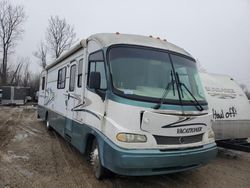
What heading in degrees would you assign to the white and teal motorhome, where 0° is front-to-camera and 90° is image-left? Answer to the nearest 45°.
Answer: approximately 315°

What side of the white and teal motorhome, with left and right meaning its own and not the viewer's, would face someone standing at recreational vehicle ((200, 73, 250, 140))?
left
